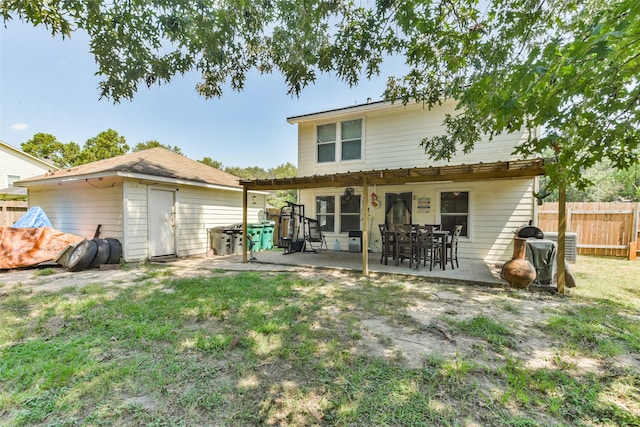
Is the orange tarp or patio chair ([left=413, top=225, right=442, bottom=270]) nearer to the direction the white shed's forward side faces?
the patio chair

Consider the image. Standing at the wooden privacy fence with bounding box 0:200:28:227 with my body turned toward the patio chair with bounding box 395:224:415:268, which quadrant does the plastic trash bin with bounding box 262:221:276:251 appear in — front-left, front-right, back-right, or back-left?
front-left

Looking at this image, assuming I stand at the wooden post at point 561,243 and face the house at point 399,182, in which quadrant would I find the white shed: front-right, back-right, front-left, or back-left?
front-left

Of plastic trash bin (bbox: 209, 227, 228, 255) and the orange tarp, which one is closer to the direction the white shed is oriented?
the plastic trash bin

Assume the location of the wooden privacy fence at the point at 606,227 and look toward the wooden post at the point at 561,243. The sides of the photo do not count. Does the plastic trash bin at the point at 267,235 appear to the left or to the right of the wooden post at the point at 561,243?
right

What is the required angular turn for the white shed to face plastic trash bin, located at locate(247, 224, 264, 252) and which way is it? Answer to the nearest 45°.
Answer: approximately 45° to its left

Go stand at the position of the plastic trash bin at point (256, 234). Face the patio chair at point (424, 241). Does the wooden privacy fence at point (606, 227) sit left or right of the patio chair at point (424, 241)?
left

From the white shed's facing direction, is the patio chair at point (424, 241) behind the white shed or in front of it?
in front

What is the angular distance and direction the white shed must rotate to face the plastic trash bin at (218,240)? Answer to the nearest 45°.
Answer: approximately 45° to its left

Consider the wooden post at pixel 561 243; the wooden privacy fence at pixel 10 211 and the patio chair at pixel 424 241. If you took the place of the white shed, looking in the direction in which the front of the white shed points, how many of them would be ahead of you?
2

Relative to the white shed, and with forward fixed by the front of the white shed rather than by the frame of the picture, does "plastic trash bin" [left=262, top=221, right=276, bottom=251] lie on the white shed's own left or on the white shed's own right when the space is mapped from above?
on the white shed's own left

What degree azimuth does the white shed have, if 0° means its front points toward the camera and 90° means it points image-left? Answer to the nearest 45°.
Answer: approximately 315°
